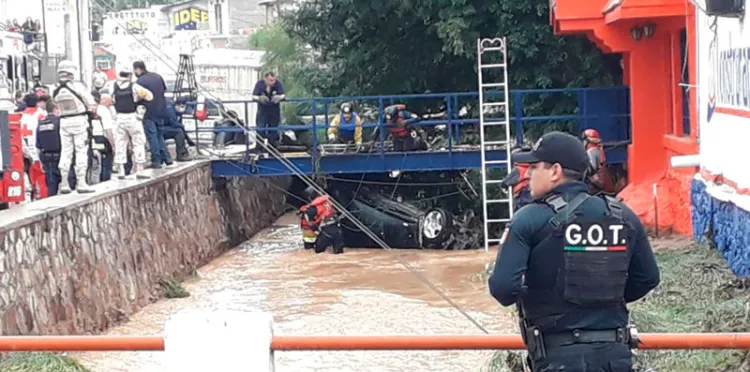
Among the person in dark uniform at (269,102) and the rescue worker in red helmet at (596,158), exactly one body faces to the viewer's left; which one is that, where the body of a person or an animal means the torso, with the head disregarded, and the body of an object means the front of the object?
the rescue worker in red helmet

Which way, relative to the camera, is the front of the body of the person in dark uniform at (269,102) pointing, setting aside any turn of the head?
toward the camera

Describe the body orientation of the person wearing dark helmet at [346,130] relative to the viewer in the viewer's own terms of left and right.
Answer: facing the viewer

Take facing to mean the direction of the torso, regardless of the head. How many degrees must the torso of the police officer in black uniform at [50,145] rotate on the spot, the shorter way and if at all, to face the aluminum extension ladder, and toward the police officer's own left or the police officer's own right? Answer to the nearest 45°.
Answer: approximately 45° to the police officer's own right

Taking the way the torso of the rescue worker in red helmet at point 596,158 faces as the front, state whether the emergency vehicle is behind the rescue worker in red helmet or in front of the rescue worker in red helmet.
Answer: in front

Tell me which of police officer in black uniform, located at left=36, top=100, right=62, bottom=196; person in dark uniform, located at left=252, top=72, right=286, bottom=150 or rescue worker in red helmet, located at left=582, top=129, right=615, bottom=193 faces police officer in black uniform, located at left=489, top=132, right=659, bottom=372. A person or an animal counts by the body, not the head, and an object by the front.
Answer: the person in dark uniform

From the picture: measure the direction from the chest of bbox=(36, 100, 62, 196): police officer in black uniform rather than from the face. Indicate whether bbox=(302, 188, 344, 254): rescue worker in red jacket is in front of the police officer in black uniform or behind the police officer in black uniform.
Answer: in front

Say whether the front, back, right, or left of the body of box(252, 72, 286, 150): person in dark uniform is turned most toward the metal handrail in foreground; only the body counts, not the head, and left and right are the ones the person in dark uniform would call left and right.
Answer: front

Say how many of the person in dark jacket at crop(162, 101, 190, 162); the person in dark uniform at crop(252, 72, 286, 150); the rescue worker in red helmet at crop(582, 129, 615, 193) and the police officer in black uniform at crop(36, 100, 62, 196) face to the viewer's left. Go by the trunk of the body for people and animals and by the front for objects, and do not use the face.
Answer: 1

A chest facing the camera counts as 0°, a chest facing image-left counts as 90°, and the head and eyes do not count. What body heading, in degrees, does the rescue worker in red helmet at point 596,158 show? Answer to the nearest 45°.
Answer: approximately 90°

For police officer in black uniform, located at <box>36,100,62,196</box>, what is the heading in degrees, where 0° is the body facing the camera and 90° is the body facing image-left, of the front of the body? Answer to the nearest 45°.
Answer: approximately 225°

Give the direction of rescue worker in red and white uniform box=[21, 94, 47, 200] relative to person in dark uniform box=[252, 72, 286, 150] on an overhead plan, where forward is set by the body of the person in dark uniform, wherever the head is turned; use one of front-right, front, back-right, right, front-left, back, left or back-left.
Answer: front-right

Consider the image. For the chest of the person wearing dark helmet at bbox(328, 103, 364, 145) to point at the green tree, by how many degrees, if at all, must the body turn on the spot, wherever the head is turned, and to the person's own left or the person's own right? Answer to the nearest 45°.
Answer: approximately 180°

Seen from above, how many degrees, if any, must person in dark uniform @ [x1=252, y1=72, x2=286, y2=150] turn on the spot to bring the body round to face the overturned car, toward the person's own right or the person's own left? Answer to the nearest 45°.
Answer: approximately 90° to the person's own left

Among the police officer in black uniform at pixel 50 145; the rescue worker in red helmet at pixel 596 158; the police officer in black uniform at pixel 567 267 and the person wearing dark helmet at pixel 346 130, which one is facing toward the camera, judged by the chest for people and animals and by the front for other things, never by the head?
the person wearing dark helmet

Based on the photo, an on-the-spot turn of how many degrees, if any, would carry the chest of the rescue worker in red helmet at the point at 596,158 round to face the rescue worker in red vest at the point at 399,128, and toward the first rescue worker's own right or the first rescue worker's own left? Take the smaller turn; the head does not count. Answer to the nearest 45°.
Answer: approximately 45° to the first rescue worker's own right

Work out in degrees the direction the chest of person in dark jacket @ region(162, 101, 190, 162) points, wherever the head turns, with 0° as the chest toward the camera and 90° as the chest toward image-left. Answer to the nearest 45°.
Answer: approximately 270°

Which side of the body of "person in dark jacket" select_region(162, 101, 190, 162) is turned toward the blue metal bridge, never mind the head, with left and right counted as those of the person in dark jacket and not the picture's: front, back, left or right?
front
